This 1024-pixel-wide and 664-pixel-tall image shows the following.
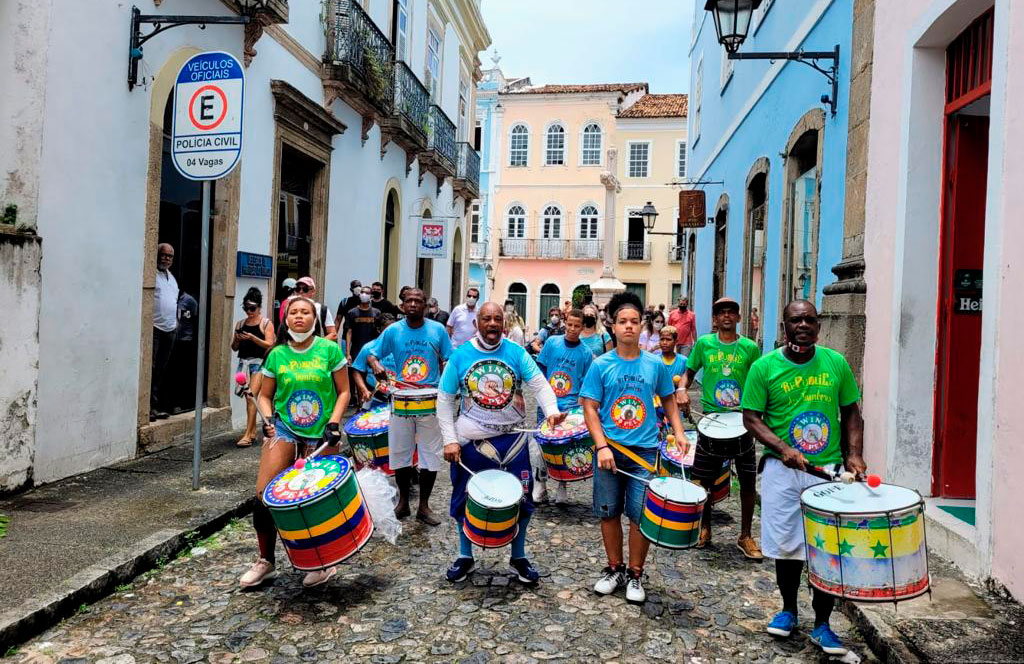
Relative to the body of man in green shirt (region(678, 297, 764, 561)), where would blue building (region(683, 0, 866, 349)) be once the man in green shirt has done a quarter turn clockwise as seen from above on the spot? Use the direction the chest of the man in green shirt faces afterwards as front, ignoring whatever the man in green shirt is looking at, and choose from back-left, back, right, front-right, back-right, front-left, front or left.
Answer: right

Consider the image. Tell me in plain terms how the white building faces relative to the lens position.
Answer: facing the viewer and to the right of the viewer

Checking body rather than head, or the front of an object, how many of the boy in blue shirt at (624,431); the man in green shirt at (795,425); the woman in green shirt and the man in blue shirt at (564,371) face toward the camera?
4

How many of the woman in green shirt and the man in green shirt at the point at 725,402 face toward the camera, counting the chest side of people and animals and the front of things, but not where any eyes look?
2

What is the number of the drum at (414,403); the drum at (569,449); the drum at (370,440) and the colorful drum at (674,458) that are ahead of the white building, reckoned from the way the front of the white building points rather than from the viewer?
4

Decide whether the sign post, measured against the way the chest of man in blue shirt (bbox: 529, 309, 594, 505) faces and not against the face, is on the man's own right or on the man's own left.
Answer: on the man's own right

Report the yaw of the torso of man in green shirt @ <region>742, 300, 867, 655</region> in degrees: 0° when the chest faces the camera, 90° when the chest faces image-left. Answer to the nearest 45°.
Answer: approximately 0°

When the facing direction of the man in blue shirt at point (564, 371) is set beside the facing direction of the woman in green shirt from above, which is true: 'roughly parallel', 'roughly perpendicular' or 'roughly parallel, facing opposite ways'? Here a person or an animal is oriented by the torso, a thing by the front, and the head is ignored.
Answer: roughly parallel

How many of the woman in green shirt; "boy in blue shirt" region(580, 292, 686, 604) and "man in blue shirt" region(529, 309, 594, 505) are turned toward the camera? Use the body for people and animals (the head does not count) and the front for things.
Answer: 3

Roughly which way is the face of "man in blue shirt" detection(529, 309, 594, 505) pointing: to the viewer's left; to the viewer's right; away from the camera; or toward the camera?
toward the camera

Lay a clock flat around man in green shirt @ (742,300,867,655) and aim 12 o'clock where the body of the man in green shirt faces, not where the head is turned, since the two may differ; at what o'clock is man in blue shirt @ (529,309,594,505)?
The man in blue shirt is roughly at 5 o'clock from the man in green shirt.

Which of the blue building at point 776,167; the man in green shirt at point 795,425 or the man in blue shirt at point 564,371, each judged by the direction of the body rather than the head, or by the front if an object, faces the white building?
the blue building

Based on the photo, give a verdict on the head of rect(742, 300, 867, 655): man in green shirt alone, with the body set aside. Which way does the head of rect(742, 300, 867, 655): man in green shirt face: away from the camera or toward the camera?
toward the camera

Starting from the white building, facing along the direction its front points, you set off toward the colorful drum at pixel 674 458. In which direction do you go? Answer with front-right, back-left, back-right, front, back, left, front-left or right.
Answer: front

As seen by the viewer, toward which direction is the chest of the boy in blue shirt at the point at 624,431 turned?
toward the camera

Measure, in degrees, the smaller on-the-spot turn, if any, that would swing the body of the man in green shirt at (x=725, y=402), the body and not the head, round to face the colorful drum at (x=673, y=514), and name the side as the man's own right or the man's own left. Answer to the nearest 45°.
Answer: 0° — they already face it

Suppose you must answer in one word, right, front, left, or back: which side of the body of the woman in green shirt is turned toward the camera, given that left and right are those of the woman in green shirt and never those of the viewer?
front

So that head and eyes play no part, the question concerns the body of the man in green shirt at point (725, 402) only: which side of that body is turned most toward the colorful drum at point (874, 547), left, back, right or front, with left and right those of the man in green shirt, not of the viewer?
front

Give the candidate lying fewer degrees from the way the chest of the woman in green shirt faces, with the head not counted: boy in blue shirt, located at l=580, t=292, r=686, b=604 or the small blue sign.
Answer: the boy in blue shirt
